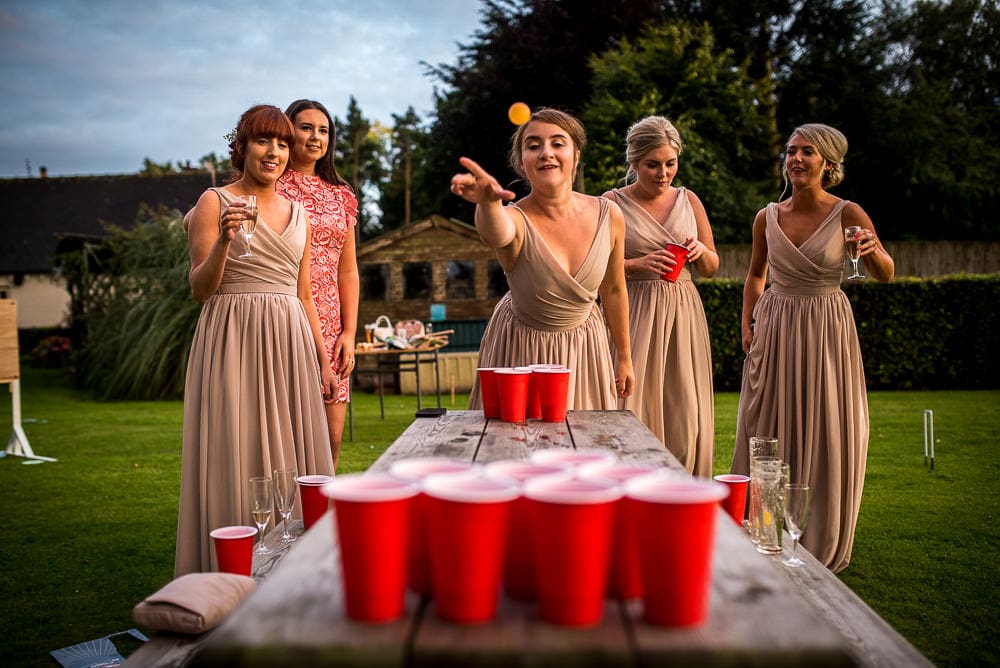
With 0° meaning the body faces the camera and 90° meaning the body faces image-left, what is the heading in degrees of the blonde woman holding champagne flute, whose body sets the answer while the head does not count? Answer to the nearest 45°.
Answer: approximately 45°

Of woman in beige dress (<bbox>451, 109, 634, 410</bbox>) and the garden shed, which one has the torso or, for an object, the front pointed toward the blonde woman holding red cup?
the garden shed

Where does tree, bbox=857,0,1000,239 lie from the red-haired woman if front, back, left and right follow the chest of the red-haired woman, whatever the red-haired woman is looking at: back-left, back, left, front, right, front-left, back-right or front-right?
left

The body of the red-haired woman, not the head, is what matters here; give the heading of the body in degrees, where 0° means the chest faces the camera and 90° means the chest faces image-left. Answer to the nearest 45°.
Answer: approximately 315°

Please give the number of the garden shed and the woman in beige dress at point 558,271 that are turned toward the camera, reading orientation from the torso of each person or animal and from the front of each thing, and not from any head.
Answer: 2

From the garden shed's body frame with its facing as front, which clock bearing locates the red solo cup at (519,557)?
The red solo cup is roughly at 12 o'clock from the garden shed.

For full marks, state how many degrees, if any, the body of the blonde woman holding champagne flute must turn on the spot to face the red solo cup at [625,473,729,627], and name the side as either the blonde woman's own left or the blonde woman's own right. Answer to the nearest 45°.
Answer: approximately 45° to the blonde woman's own left

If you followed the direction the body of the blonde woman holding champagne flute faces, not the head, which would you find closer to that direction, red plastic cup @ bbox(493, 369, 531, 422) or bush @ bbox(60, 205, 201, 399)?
the red plastic cup

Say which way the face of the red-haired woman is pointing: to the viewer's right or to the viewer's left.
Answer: to the viewer's right
